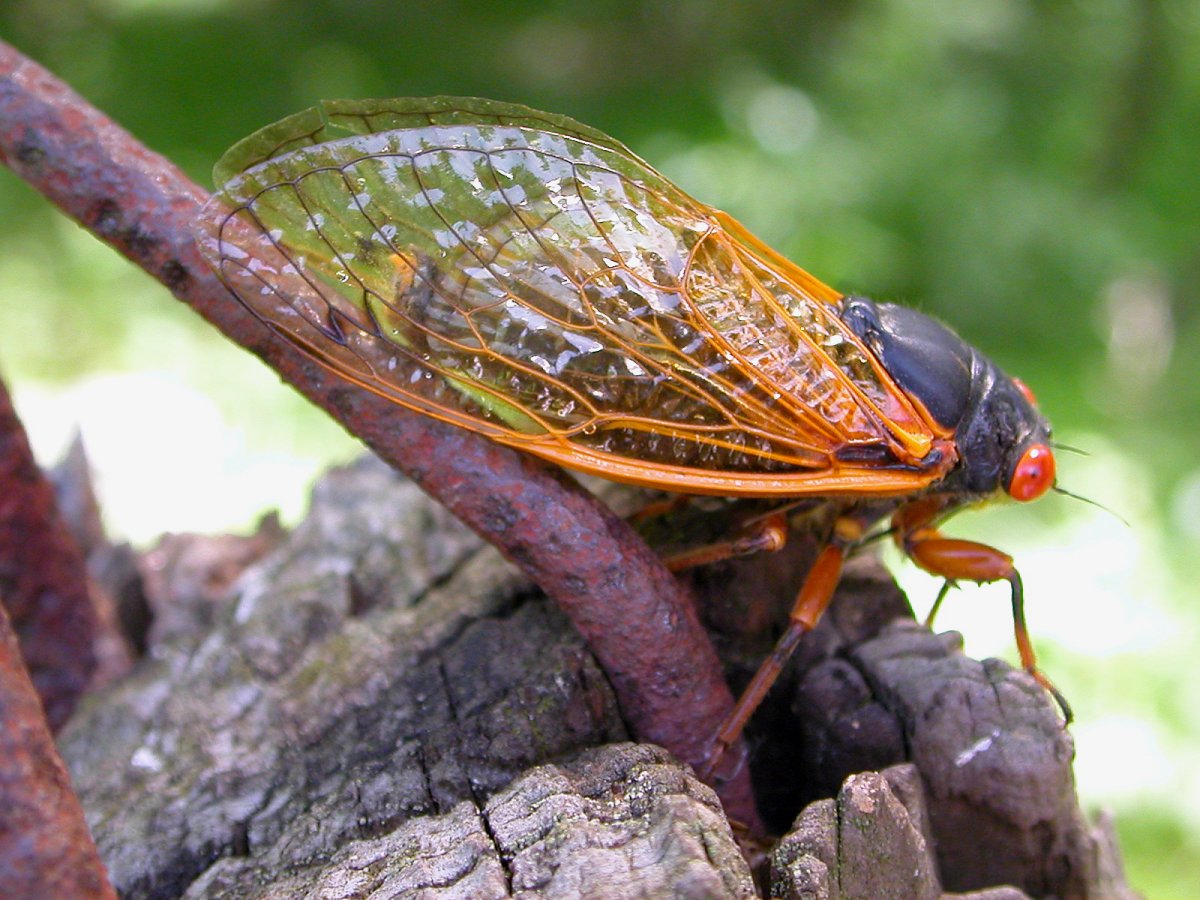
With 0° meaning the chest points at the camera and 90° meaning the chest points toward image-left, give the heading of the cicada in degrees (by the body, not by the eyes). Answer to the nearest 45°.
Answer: approximately 270°
